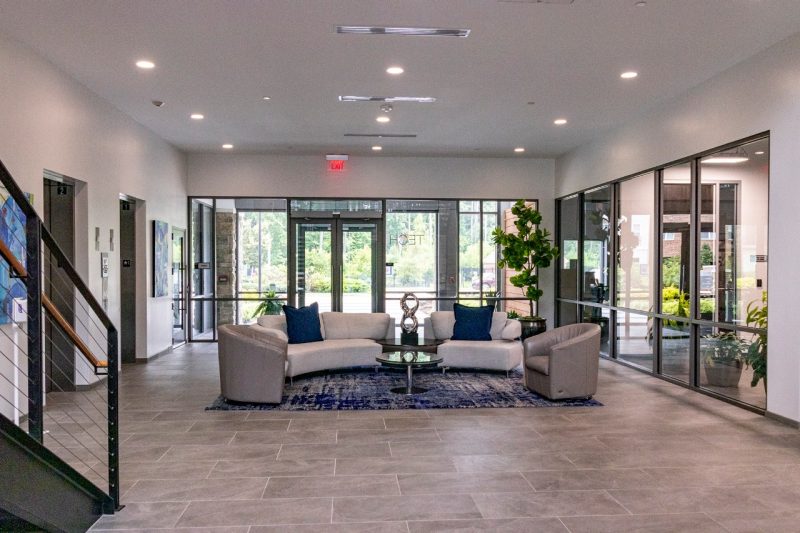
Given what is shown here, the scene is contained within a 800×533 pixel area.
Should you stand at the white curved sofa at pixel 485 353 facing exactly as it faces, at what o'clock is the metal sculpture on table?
The metal sculpture on table is roughly at 3 o'clock from the white curved sofa.

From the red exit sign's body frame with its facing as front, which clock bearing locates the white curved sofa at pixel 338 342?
The white curved sofa is roughly at 12 o'clock from the red exit sign.

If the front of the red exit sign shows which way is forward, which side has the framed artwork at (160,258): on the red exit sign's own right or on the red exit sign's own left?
on the red exit sign's own right

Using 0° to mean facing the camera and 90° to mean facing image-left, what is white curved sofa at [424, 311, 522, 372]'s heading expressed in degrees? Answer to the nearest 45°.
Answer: approximately 0°

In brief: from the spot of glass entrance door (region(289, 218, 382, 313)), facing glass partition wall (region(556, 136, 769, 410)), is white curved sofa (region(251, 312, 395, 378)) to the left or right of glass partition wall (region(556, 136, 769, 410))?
right

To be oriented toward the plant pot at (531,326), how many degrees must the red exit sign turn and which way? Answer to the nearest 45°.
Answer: approximately 90° to its left

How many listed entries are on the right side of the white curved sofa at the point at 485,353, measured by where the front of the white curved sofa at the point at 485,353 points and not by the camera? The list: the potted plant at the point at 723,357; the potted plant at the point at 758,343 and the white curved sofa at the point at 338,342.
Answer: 1

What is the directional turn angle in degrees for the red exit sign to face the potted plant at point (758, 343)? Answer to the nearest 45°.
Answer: approximately 45° to its left

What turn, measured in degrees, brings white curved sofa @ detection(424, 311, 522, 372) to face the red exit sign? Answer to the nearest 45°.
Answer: approximately 135° to its right

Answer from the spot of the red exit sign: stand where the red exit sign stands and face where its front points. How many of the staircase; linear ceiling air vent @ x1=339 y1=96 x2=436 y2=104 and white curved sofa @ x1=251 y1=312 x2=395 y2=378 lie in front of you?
3

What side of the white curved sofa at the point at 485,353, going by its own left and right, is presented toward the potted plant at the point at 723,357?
left

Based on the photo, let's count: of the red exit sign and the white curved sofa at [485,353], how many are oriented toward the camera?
2
